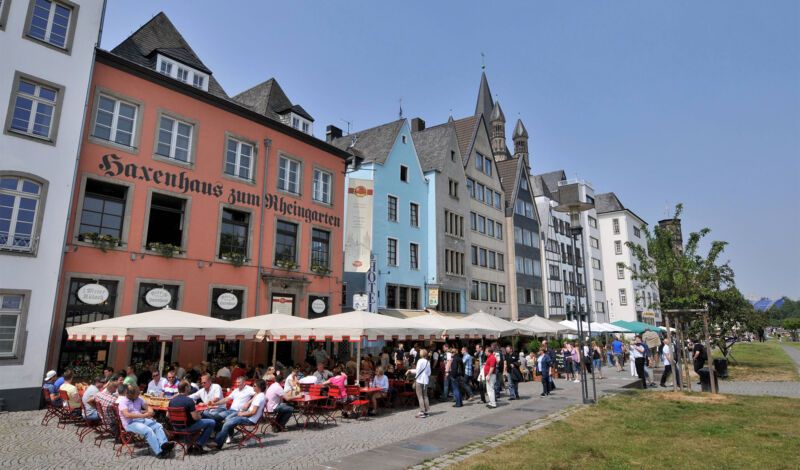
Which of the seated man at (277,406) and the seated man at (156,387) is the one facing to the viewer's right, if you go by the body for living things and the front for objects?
the seated man at (277,406)

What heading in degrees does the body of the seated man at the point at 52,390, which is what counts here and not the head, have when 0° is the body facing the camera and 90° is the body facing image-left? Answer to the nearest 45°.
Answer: approximately 270°

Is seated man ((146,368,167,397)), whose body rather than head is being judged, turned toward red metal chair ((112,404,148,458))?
yes

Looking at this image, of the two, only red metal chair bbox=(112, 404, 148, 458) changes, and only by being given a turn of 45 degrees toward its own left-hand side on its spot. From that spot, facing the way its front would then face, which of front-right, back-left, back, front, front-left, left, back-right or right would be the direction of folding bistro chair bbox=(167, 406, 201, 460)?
right

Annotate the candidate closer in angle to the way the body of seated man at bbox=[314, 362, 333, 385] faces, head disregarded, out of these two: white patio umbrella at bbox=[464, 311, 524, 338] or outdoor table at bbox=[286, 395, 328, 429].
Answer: the outdoor table

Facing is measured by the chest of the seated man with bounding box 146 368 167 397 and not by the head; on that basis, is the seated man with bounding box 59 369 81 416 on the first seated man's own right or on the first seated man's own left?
on the first seated man's own right

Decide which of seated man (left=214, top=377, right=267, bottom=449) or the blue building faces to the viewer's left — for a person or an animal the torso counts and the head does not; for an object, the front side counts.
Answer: the seated man

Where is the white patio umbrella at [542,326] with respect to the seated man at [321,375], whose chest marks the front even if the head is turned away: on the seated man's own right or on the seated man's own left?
on the seated man's own left

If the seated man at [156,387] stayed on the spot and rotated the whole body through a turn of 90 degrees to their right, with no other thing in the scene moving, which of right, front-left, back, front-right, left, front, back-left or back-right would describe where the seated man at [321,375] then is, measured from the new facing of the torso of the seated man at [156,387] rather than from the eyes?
back

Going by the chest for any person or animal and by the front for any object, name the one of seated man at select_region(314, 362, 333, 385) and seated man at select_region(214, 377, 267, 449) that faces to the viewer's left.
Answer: seated man at select_region(214, 377, 267, 449)

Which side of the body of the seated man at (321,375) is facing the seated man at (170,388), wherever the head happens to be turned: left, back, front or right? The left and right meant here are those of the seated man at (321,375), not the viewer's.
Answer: right

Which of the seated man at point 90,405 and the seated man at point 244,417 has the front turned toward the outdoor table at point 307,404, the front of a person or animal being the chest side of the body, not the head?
the seated man at point 90,405

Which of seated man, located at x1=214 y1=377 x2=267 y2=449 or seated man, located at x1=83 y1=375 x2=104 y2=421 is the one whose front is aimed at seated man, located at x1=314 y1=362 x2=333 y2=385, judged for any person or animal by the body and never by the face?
seated man, located at x1=83 y1=375 x2=104 y2=421

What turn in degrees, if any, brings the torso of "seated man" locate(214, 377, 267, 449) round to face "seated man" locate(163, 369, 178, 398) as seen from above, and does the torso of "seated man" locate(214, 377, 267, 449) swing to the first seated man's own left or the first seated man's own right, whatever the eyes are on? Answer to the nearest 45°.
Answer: approximately 45° to the first seated man's own right

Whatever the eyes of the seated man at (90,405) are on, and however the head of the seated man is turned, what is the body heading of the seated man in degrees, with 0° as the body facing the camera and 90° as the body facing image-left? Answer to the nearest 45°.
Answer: approximately 270°

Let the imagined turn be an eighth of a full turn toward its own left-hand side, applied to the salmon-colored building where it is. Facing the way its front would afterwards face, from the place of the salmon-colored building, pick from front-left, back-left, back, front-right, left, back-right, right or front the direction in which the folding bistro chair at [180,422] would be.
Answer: right

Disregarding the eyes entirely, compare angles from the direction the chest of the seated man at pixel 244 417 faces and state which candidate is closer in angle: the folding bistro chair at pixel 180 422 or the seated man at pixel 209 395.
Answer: the folding bistro chair

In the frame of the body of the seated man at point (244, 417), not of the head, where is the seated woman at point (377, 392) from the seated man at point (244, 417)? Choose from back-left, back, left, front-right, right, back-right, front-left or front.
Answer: back-right
